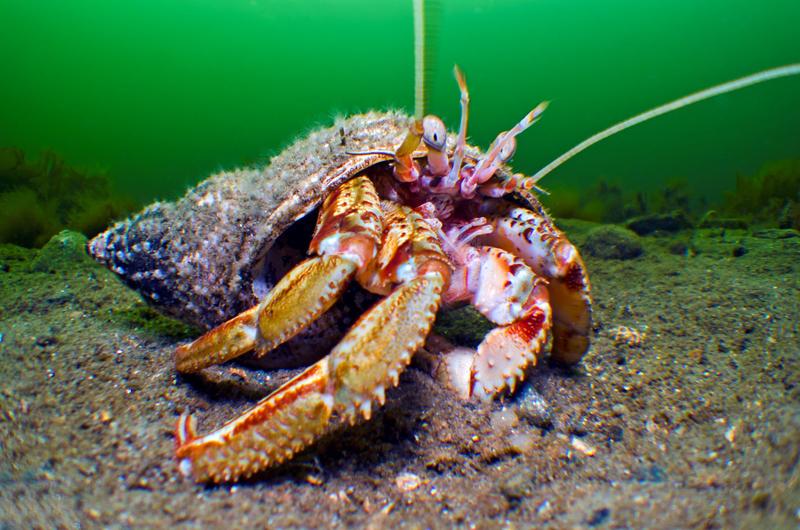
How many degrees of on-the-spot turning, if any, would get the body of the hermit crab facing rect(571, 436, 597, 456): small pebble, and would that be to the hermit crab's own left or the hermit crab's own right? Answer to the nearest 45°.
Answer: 0° — it already faces it

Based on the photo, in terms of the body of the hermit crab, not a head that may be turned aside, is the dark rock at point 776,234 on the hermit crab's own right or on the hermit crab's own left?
on the hermit crab's own left

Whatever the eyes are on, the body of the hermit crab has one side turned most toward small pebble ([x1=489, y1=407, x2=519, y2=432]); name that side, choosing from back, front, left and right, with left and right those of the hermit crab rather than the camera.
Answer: front

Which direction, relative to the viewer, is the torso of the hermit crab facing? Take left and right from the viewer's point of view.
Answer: facing the viewer and to the right of the viewer

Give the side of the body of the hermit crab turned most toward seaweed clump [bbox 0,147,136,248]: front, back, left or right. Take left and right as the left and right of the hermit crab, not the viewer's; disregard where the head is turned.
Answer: back

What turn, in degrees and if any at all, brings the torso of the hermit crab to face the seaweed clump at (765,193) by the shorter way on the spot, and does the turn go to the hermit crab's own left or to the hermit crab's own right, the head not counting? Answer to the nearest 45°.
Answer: approximately 90° to the hermit crab's own left

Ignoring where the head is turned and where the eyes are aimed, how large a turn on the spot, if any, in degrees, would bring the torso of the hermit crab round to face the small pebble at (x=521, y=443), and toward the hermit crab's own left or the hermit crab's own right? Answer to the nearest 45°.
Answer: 0° — it already faces it

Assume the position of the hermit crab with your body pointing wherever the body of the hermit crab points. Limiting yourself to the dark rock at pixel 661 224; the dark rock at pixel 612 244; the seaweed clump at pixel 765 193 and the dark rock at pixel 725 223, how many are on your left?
4

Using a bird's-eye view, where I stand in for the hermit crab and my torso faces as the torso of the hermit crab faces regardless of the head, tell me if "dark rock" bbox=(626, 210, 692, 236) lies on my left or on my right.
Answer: on my left

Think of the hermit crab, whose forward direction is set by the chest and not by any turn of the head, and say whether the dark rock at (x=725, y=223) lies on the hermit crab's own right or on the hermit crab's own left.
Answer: on the hermit crab's own left

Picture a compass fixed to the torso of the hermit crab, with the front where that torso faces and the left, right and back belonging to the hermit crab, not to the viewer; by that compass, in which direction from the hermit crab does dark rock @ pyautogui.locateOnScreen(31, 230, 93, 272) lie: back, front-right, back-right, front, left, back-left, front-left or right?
back

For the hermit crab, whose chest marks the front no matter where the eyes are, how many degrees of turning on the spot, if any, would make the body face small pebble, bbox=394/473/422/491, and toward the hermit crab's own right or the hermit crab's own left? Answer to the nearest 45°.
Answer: approximately 45° to the hermit crab's own right
